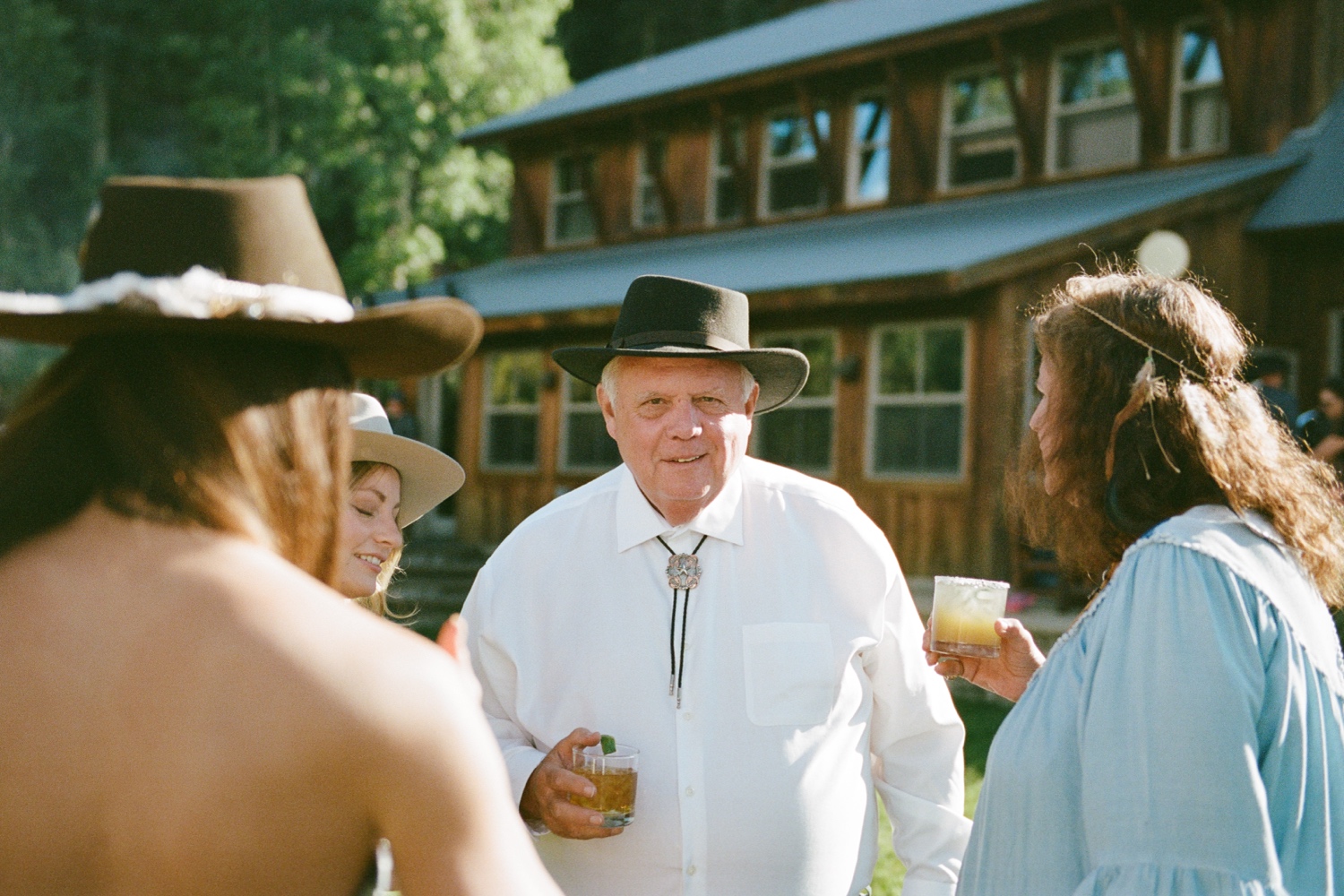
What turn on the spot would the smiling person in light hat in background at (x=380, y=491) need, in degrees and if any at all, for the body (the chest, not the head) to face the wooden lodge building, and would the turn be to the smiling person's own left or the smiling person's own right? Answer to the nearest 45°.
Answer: approximately 90° to the smiling person's own left

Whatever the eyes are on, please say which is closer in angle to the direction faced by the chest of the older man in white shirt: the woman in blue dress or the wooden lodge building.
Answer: the woman in blue dress

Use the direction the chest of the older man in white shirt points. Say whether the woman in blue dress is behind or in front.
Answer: in front

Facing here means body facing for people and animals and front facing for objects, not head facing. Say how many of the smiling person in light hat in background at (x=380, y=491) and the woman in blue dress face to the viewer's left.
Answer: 1

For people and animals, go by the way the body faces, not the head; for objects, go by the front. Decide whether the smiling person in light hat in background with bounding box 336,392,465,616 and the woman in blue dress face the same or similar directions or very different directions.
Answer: very different directions

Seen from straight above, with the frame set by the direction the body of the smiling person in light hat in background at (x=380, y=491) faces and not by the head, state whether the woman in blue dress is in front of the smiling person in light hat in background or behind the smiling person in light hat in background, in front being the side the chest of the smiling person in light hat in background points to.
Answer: in front

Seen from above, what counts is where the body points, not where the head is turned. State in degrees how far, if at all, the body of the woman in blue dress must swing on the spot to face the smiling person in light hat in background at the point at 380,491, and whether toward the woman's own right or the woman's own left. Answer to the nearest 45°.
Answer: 0° — they already face them

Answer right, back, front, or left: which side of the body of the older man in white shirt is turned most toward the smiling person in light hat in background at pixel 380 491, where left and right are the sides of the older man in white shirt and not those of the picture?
right

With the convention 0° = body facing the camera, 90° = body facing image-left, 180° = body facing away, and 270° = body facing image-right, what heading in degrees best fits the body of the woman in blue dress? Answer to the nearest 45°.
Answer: approximately 90°

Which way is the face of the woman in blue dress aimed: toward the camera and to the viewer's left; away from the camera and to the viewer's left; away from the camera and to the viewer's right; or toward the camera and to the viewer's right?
away from the camera and to the viewer's left

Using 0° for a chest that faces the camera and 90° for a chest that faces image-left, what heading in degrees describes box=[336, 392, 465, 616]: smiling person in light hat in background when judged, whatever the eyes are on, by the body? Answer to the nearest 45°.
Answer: approximately 315°

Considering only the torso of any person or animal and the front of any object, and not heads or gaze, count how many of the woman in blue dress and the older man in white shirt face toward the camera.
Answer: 1
